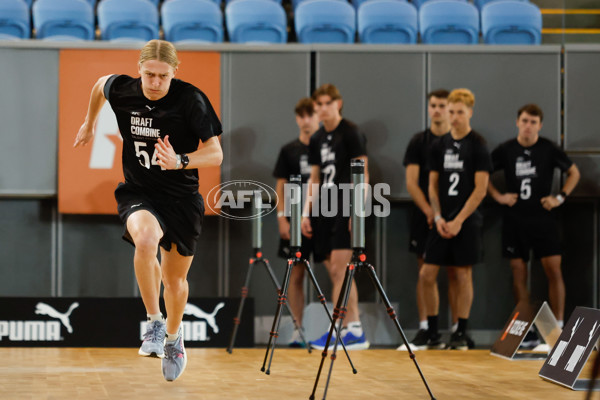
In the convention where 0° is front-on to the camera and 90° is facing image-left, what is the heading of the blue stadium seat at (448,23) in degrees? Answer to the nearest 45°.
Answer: approximately 0°

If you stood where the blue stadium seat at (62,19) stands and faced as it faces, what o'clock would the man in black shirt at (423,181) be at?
The man in black shirt is roughly at 10 o'clock from the blue stadium seat.

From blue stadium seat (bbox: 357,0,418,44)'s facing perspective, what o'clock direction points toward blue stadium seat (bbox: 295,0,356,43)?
blue stadium seat (bbox: 295,0,356,43) is roughly at 3 o'clock from blue stadium seat (bbox: 357,0,418,44).

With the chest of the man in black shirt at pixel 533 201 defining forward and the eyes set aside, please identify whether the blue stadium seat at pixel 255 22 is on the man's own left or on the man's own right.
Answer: on the man's own right

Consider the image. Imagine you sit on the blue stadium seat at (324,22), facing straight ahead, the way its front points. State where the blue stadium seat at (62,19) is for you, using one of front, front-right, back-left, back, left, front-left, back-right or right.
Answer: right

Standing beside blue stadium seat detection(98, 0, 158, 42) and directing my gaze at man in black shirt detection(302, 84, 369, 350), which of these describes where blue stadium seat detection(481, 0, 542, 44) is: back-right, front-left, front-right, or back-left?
front-left

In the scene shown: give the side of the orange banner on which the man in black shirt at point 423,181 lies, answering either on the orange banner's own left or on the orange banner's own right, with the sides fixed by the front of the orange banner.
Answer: on the orange banner's own left

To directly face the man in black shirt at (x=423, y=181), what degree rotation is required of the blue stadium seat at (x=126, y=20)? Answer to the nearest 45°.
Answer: approximately 45° to its left

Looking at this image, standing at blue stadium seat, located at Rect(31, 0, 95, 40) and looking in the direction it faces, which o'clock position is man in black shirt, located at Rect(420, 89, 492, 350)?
The man in black shirt is roughly at 10 o'clock from the blue stadium seat.

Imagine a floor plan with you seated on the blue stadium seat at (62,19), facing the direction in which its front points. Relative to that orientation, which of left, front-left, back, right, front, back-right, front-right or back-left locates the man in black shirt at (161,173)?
front

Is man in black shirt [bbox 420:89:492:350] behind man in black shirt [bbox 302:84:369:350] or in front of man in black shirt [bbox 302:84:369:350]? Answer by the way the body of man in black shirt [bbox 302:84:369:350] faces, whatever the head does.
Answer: behind

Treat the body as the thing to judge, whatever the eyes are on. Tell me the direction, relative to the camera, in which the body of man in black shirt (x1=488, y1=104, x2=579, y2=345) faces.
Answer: toward the camera

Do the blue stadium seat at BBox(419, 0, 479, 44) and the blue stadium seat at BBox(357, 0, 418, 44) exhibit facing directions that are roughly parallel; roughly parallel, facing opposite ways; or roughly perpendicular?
roughly parallel

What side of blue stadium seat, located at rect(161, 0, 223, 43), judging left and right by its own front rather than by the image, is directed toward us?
front

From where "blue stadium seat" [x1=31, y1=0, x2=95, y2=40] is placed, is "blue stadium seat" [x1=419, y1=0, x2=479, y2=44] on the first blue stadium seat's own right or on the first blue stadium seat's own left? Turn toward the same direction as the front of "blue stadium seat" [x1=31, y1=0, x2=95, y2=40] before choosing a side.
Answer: on the first blue stadium seat's own left

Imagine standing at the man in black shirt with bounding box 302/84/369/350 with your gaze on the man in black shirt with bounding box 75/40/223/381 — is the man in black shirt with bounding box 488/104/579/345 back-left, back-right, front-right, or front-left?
back-left

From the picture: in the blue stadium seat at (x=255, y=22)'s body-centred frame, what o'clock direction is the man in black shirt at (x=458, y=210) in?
The man in black shirt is roughly at 10 o'clock from the blue stadium seat.

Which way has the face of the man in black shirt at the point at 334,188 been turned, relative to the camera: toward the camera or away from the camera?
toward the camera

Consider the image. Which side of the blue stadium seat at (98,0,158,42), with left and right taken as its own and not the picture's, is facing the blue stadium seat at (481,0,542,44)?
left
